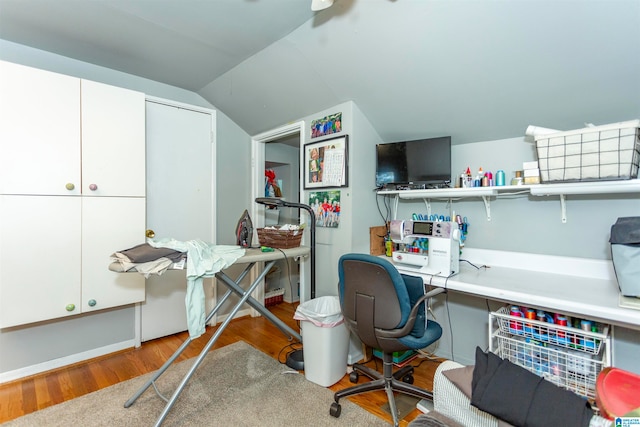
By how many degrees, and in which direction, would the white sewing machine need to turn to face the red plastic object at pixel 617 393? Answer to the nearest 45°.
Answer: approximately 90° to its left

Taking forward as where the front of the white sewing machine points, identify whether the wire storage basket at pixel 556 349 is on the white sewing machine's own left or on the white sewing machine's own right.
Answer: on the white sewing machine's own left

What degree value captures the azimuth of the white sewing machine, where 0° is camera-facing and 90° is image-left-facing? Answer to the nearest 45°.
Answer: approximately 45°

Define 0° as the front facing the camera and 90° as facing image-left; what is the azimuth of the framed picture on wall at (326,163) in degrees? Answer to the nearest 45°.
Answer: approximately 45°

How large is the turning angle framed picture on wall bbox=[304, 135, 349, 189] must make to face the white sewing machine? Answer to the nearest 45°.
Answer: approximately 90° to its left

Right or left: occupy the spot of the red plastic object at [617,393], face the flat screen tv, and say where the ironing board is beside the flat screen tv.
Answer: left

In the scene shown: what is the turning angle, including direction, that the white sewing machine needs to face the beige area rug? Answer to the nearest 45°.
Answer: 0° — it already faces it

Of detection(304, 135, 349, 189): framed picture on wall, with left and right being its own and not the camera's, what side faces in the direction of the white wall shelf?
left

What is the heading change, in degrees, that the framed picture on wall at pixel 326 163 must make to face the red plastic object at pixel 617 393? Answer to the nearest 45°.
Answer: approximately 90° to its left
